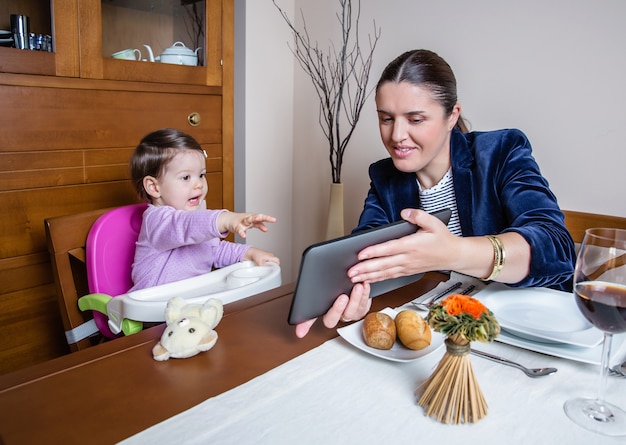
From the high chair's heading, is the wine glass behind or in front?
in front

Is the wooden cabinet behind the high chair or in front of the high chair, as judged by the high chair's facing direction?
behind

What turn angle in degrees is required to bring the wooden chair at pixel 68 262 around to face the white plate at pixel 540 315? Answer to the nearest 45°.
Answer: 0° — it already faces it

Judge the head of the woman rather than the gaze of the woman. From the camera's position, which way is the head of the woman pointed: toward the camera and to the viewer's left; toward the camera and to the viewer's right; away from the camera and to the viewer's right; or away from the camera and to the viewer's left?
toward the camera and to the viewer's left

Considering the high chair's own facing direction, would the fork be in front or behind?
in front

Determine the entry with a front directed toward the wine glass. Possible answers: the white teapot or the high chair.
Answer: the high chair

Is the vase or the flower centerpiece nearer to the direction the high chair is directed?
the flower centerpiece

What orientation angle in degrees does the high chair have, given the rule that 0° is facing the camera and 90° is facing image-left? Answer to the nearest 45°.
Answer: approximately 315°

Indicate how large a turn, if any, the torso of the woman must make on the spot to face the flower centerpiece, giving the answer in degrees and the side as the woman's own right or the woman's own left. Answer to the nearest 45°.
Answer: approximately 45° to the woman's own left
